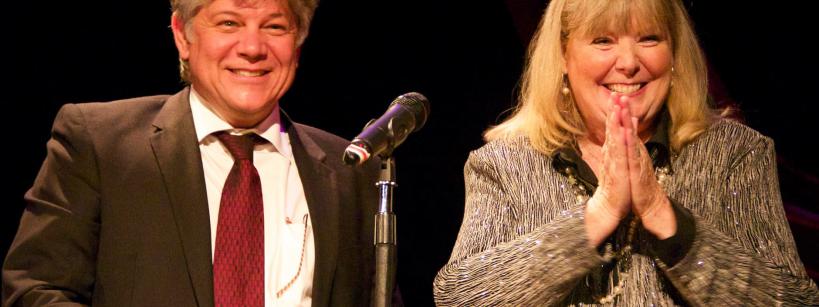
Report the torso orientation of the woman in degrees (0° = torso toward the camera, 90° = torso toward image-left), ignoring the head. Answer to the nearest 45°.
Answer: approximately 0°

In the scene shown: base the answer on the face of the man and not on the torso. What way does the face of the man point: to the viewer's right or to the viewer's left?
to the viewer's right

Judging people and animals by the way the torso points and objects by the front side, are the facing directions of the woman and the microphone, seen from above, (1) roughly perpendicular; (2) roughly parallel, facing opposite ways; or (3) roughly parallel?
roughly perpendicular

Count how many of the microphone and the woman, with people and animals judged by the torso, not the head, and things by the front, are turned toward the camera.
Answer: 1

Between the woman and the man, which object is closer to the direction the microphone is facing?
the woman

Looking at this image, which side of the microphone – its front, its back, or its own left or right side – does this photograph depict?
right

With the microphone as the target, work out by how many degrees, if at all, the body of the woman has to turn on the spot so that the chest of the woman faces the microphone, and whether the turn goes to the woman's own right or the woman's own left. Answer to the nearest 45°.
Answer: approximately 45° to the woman's own right

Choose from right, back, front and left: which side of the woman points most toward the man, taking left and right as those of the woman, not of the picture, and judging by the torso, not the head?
right

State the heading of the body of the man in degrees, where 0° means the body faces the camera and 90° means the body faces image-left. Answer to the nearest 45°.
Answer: approximately 315°

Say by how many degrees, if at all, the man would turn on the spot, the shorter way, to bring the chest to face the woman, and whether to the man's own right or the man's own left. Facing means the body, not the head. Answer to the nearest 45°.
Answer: approximately 45° to the man's own left
